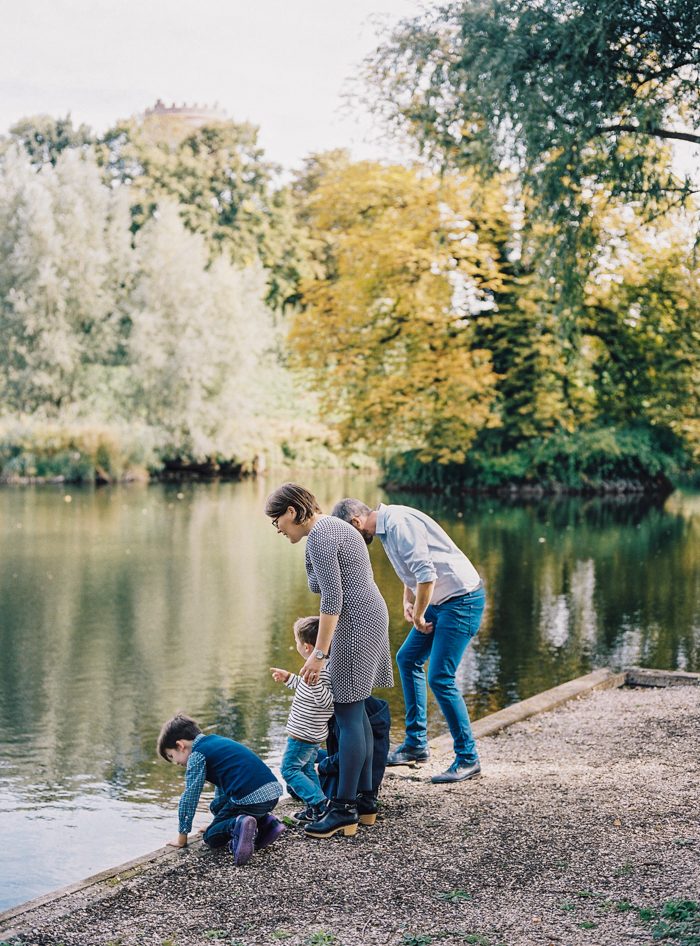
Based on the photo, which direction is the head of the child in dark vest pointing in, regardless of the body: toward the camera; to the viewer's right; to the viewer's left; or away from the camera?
to the viewer's left

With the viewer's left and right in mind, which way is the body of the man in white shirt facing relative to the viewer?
facing to the left of the viewer

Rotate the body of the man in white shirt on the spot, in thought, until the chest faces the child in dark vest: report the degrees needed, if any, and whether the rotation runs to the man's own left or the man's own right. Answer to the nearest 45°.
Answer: approximately 45° to the man's own left

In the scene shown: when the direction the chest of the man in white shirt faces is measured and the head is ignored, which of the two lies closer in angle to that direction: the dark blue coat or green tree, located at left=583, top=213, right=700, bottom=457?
the dark blue coat

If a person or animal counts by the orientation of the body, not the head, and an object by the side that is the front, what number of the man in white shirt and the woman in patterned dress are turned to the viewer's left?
2

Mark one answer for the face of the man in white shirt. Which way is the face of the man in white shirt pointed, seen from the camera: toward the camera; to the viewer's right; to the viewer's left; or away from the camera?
to the viewer's left

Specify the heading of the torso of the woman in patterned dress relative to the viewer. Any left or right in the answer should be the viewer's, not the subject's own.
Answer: facing to the left of the viewer

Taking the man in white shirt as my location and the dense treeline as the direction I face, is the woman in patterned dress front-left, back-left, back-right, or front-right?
back-left
